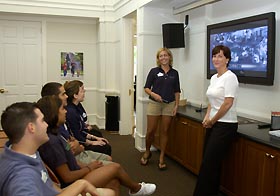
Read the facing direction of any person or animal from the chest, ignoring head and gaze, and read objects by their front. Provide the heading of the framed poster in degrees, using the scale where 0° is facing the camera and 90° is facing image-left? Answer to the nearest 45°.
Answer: approximately 0°

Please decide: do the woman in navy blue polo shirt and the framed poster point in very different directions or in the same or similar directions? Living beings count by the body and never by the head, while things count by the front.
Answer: same or similar directions

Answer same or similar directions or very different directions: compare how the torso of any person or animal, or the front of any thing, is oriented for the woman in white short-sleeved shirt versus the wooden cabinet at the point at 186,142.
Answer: same or similar directions

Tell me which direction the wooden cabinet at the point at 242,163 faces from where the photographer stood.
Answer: facing the viewer and to the left of the viewer

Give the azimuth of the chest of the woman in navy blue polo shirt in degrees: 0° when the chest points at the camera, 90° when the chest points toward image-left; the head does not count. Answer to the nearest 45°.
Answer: approximately 0°

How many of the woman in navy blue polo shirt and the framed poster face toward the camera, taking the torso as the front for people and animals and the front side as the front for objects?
2

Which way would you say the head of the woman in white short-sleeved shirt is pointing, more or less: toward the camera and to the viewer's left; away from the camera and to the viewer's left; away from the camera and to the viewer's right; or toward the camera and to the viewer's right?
toward the camera and to the viewer's left

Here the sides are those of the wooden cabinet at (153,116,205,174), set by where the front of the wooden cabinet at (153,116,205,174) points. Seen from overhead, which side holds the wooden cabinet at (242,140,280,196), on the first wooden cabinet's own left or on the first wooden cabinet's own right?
on the first wooden cabinet's own left

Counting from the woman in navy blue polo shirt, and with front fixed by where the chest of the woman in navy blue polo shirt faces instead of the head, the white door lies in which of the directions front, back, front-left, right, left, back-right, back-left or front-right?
back-right
